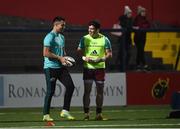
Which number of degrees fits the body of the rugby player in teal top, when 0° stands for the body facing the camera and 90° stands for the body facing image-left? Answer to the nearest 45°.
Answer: approximately 315°
